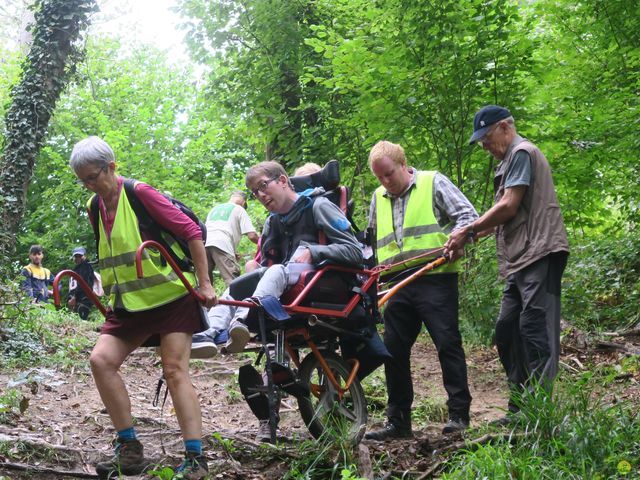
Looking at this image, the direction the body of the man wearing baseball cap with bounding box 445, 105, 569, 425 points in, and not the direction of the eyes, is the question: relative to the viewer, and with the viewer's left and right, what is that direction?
facing to the left of the viewer

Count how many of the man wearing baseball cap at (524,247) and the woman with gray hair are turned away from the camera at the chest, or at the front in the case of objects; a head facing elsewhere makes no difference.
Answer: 0

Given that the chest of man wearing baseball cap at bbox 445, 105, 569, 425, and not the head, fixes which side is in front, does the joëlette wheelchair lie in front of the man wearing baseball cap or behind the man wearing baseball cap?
in front

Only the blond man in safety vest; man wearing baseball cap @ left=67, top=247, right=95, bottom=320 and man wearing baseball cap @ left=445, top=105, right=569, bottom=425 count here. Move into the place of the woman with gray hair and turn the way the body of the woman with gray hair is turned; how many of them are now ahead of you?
0

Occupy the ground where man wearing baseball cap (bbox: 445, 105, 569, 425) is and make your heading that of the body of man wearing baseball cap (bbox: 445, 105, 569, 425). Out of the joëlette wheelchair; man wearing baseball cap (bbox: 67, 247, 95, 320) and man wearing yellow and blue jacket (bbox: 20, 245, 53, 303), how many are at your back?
0

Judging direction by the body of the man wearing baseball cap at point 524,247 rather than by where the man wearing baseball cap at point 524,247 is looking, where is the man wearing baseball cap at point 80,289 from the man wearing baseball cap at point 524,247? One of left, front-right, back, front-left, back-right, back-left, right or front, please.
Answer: front-right

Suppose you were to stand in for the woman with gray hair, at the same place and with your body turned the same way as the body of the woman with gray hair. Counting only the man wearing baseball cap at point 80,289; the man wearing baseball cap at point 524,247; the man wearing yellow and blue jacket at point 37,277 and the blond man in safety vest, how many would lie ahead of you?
0

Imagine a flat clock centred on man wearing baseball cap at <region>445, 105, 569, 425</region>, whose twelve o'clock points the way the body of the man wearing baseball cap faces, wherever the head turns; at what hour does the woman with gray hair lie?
The woman with gray hair is roughly at 11 o'clock from the man wearing baseball cap.

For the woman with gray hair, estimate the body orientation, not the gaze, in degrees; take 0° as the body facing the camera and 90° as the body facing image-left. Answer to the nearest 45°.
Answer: approximately 45°

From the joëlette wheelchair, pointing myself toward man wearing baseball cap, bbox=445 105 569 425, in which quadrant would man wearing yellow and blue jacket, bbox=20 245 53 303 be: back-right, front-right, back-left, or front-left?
back-left

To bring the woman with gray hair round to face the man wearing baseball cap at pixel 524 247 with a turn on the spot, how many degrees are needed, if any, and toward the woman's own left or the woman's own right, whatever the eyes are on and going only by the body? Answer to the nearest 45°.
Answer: approximately 135° to the woman's own left

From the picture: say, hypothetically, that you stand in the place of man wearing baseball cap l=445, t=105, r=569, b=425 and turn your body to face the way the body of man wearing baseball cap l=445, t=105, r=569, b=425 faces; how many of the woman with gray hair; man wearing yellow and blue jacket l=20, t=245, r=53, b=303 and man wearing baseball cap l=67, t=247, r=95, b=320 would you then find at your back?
0

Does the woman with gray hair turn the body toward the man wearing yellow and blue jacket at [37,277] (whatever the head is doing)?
no

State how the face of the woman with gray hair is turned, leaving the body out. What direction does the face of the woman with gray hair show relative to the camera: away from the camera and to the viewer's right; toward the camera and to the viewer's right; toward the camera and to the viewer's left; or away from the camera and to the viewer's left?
toward the camera and to the viewer's left
